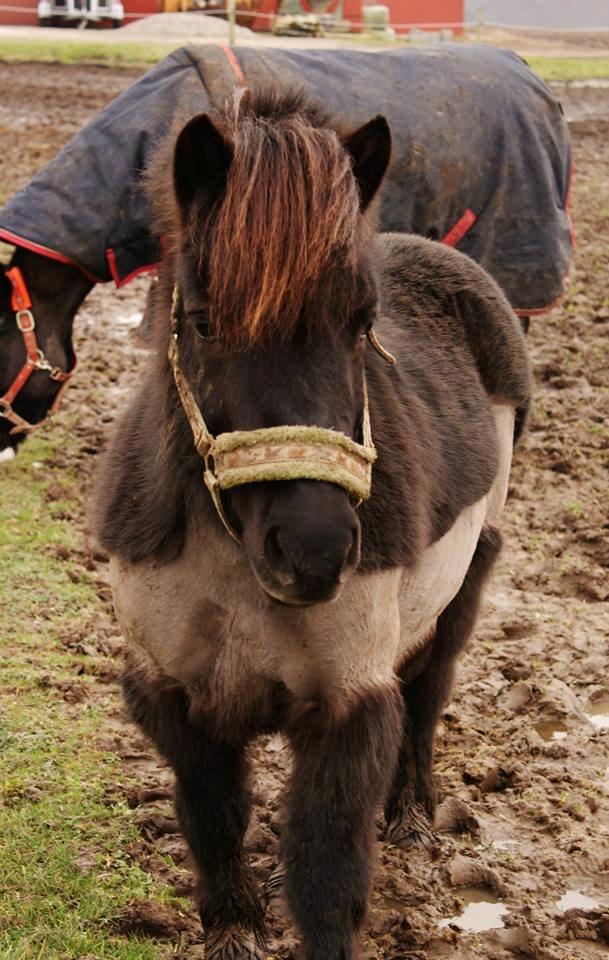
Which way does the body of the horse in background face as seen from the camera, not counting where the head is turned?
to the viewer's left

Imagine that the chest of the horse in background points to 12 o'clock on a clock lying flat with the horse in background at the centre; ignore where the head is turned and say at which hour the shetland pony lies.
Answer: The shetland pony is roughly at 9 o'clock from the horse in background.
